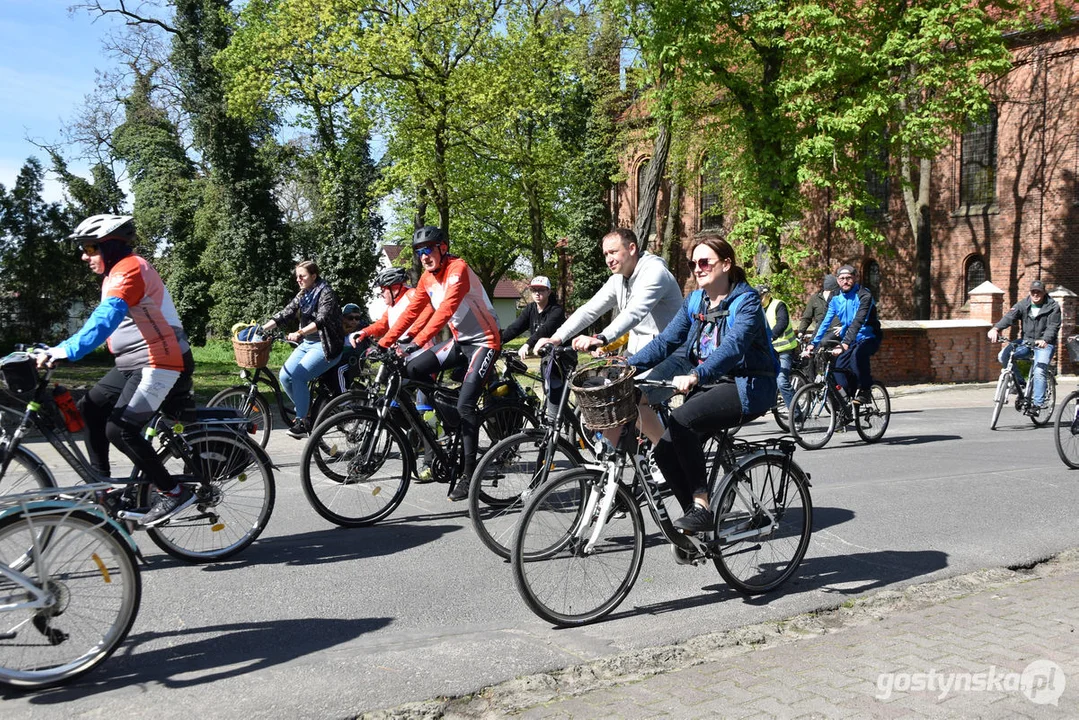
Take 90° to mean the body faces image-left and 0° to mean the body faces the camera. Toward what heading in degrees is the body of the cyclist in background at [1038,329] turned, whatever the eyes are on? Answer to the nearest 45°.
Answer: approximately 45°

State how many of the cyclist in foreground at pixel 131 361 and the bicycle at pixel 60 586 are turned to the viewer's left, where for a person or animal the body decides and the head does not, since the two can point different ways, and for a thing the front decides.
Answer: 2

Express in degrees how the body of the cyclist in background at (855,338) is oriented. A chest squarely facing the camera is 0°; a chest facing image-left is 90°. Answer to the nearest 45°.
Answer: approximately 45°

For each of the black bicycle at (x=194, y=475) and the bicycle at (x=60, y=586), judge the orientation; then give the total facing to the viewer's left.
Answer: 2

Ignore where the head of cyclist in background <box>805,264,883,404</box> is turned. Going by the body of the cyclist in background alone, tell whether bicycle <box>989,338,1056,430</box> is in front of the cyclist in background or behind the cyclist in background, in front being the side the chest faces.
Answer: behind

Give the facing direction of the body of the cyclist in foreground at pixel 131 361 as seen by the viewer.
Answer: to the viewer's left

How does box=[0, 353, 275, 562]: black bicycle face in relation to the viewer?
to the viewer's left

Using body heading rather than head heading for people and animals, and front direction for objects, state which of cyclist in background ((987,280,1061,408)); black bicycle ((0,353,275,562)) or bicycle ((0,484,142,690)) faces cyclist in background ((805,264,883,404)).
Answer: cyclist in background ((987,280,1061,408))
